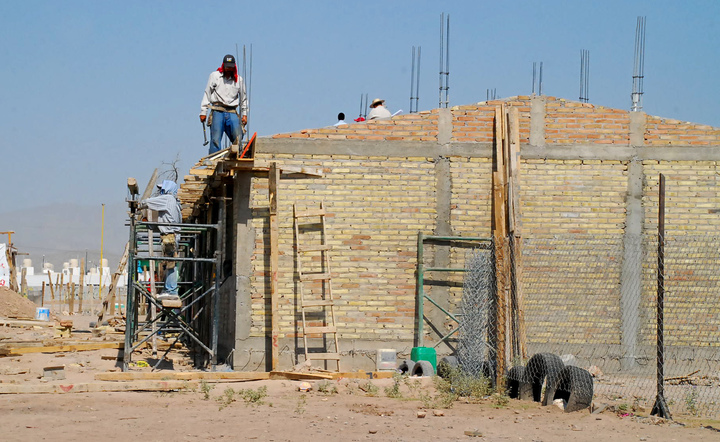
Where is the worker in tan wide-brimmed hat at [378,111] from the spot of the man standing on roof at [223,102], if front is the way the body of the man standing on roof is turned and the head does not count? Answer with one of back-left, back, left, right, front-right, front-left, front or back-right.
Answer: left

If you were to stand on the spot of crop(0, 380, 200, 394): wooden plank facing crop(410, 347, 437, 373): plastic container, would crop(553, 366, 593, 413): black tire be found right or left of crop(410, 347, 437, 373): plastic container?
right

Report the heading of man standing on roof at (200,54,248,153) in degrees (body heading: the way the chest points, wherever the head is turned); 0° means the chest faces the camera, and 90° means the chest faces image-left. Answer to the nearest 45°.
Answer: approximately 0°

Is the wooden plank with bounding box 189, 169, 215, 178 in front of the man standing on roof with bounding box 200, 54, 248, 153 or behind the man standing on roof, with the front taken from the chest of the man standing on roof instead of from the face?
in front

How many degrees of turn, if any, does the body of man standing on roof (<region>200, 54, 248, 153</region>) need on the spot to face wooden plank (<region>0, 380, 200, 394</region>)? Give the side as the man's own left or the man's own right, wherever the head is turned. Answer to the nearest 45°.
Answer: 0° — they already face it

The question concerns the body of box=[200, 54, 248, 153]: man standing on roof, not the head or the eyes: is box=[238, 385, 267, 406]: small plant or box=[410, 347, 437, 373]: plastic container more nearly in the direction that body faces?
the small plant

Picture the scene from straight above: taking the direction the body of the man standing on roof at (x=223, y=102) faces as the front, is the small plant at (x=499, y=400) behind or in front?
in front

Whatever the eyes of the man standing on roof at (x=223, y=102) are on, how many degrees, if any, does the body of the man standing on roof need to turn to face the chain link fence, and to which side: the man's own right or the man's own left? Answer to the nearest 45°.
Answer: approximately 45° to the man's own left

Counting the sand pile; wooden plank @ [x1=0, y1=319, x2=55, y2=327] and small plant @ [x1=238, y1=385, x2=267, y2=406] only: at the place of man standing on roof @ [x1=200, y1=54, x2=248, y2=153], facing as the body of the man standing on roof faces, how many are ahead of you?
1

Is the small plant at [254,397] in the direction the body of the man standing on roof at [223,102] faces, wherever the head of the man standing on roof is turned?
yes

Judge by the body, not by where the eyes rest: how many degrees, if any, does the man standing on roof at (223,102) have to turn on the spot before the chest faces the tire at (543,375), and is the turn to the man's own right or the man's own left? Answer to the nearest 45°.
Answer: approximately 45° to the man's own left
